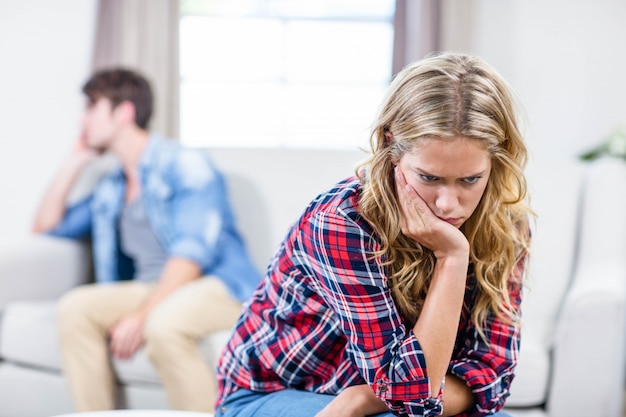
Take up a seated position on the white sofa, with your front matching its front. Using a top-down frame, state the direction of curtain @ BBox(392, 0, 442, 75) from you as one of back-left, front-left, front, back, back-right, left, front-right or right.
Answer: back

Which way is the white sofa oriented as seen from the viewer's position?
toward the camera

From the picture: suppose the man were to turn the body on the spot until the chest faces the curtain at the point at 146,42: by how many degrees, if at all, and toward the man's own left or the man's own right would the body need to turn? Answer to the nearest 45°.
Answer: approximately 135° to the man's own right

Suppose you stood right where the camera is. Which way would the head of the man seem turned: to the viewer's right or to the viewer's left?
to the viewer's left

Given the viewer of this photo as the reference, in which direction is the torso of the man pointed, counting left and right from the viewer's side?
facing the viewer and to the left of the viewer

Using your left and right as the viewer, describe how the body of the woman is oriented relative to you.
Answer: facing the viewer and to the right of the viewer

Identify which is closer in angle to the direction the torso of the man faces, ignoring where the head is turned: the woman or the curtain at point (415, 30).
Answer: the woman

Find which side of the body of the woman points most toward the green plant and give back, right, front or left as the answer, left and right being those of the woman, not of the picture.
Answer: left

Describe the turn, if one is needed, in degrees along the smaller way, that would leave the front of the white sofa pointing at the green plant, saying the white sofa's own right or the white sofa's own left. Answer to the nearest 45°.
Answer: approximately 135° to the white sofa's own left

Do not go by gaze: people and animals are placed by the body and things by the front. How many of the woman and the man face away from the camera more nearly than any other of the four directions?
0

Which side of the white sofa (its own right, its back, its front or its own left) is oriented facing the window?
back

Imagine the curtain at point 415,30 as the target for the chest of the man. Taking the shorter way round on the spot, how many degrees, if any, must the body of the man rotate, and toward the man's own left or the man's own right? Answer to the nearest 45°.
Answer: approximately 180°

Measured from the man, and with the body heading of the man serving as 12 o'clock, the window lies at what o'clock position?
The window is roughly at 5 o'clock from the man.

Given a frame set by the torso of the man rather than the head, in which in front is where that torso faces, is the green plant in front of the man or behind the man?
behind
